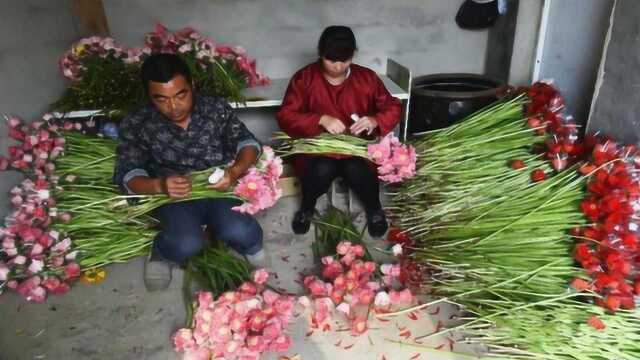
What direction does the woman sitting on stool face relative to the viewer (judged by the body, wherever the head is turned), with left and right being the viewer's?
facing the viewer

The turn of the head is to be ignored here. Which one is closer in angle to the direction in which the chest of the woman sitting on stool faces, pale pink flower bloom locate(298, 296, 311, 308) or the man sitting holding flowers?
the pale pink flower bloom

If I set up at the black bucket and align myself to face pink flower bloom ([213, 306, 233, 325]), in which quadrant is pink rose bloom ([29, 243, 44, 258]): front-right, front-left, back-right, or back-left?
front-right

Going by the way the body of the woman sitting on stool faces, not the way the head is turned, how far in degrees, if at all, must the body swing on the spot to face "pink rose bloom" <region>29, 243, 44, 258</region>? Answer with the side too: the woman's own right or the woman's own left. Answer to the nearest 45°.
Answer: approximately 45° to the woman's own right

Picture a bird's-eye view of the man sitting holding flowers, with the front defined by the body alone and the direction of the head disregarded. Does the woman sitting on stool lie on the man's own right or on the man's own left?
on the man's own left

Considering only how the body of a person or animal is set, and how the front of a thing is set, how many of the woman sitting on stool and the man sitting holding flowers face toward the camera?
2

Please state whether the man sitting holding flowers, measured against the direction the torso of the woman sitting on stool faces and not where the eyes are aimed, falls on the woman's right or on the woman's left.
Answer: on the woman's right

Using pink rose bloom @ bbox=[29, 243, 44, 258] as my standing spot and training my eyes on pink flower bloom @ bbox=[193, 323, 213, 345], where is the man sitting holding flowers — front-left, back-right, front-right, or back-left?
front-left
